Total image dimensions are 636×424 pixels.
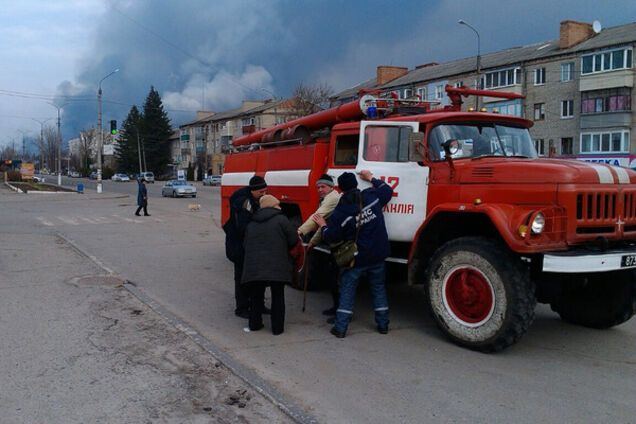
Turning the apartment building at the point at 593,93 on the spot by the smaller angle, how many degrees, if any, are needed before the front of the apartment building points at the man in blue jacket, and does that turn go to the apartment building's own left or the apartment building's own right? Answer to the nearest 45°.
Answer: approximately 45° to the apartment building's own left

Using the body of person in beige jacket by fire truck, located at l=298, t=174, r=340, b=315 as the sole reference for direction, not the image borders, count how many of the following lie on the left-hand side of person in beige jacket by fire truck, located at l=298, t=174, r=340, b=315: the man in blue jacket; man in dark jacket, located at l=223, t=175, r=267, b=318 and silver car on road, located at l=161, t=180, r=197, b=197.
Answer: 1

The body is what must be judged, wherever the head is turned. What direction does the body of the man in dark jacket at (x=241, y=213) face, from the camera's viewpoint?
to the viewer's right

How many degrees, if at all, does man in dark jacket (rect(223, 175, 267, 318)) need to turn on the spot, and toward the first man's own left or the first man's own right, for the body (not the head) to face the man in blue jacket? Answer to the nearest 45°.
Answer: approximately 45° to the first man's own right

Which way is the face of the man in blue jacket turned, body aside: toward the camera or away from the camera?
away from the camera

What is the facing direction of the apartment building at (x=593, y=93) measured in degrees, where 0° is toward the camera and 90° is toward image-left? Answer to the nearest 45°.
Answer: approximately 45°

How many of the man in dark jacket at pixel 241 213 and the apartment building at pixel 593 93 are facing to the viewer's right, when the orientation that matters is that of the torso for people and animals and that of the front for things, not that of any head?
1

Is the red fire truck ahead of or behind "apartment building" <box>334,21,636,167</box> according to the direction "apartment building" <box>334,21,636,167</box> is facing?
ahead

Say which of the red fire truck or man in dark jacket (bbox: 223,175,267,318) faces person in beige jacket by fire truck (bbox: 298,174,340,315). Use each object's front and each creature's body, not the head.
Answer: the man in dark jacket

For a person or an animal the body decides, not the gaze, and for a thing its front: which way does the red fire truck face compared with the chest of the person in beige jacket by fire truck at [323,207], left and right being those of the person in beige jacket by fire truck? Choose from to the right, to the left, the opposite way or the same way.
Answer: to the left

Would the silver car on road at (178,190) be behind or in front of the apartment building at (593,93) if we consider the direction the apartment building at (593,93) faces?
in front

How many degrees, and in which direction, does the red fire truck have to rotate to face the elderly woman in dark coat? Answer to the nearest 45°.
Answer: approximately 135° to its right
